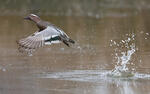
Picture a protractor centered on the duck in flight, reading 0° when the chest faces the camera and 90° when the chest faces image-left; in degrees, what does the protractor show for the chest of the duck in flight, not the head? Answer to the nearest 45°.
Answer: approximately 90°

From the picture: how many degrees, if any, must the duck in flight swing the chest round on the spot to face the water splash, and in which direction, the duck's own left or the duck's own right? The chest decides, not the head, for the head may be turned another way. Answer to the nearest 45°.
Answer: approximately 135° to the duck's own right
